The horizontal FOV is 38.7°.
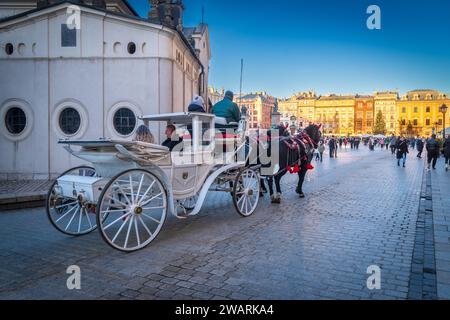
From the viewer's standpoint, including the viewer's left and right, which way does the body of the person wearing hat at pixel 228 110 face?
facing away from the viewer and to the right of the viewer

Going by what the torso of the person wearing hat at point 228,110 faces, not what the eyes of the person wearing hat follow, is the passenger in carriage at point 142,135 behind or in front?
behind

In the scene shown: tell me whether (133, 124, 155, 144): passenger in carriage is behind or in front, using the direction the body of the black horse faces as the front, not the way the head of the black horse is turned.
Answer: behind

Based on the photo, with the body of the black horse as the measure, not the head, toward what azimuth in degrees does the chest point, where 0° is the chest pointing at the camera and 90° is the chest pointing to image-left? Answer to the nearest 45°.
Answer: approximately 225°

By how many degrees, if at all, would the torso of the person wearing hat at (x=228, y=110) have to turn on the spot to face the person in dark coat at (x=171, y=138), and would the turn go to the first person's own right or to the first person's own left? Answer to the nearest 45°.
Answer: approximately 180°

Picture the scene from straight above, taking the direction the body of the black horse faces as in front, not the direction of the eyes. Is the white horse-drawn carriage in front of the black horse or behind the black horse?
behind

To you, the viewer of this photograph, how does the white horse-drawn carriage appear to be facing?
facing away from the viewer and to the right of the viewer

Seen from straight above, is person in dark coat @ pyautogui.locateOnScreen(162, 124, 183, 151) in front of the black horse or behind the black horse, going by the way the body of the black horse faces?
behind
